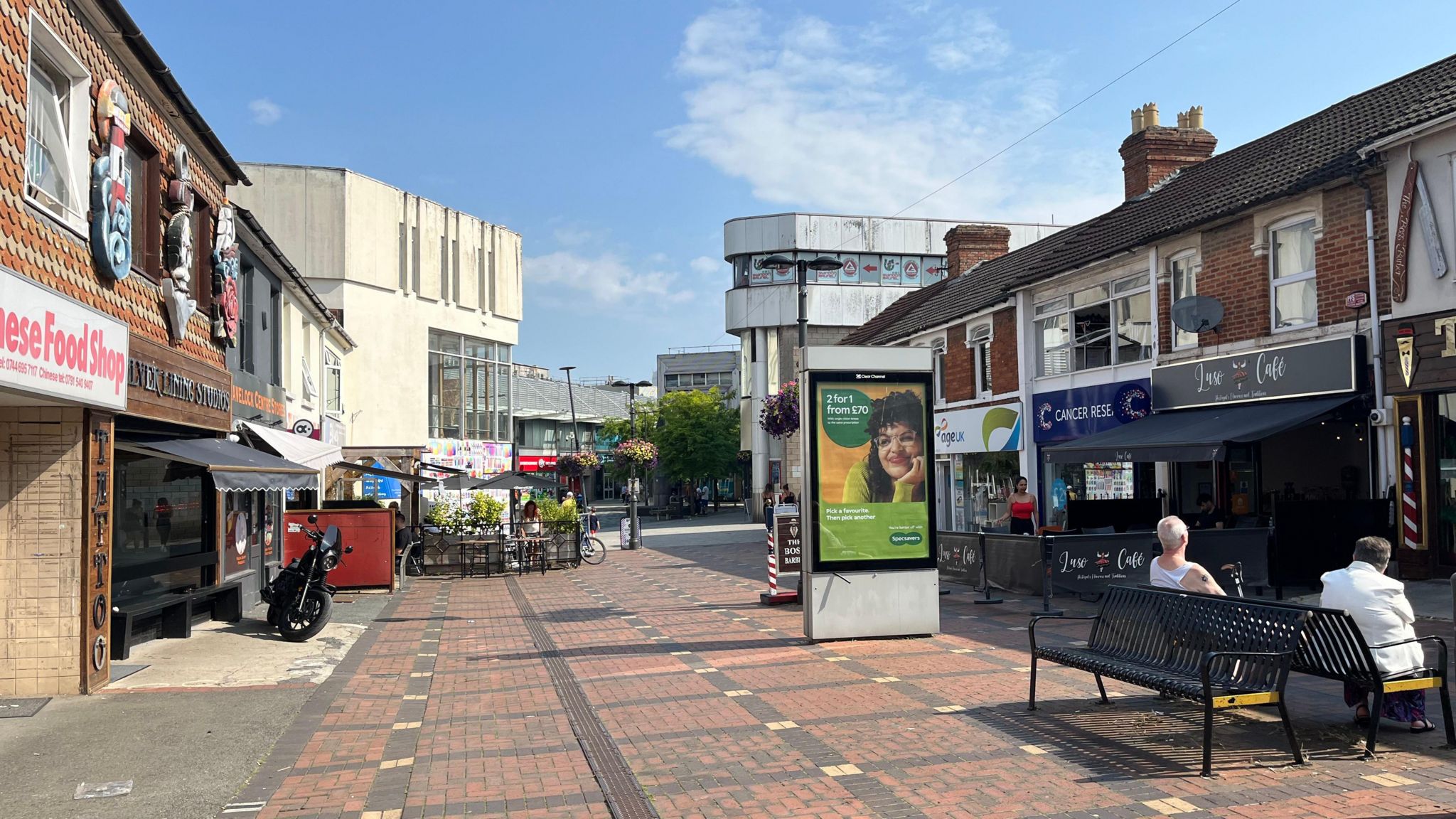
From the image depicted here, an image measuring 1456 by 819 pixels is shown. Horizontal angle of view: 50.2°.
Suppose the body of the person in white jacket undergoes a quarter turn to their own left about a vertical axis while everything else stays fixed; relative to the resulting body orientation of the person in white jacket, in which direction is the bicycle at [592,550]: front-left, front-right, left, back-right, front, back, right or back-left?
front

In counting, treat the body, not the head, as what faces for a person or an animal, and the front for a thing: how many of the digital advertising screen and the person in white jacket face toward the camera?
1

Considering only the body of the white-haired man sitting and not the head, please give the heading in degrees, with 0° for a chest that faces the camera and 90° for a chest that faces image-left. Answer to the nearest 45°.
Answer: approximately 225°

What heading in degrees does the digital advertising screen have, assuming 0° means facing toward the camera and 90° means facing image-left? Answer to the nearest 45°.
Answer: approximately 0°

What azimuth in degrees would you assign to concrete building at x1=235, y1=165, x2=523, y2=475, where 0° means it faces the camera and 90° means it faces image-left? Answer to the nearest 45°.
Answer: approximately 315°

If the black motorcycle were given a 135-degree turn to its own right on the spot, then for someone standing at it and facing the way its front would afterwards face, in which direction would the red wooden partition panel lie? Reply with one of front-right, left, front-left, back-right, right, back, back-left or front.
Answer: right

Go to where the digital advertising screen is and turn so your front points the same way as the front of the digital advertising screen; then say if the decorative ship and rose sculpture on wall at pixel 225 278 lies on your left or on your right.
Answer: on your right

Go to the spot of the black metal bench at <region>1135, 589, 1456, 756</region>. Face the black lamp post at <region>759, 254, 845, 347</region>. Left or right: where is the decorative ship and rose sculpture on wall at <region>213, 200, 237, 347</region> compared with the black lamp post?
left

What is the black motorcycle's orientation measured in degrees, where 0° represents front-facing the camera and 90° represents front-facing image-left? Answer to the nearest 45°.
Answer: approximately 315°
